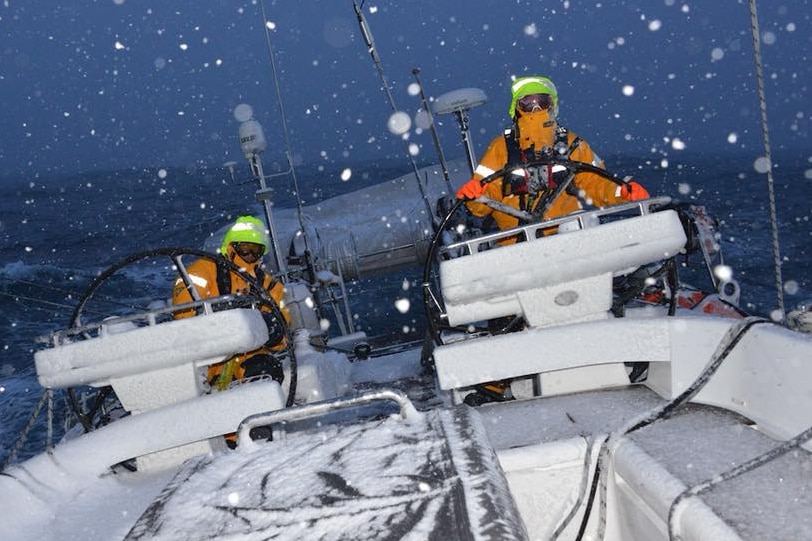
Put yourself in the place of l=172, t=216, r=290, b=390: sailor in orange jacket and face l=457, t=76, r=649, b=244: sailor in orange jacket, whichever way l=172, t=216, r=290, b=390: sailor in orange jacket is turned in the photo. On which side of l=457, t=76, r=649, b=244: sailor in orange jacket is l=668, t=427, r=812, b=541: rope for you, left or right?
right

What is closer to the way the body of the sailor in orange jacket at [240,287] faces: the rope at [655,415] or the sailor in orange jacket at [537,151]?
the rope

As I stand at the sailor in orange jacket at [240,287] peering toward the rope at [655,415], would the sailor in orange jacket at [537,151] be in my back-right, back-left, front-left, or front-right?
front-left

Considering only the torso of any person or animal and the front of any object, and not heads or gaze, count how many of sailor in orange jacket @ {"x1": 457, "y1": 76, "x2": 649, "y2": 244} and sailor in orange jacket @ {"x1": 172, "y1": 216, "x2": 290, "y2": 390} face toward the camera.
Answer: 2

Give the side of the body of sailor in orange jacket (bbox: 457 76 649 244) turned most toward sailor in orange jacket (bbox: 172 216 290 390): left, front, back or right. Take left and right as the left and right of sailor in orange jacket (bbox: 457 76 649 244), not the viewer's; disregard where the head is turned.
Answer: right

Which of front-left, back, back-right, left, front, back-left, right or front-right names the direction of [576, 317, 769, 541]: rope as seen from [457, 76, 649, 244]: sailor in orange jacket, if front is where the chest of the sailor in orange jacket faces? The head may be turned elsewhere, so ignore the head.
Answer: front

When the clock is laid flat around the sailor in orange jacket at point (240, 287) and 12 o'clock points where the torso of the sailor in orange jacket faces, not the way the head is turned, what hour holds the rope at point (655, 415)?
The rope is roughly at 11 o'clock from the sailor in orange jacket.

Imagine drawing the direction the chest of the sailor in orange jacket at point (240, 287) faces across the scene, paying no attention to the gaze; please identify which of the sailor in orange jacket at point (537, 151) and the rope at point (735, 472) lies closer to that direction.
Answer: the rope

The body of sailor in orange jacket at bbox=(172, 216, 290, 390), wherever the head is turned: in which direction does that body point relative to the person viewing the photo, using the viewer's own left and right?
facing the viewer

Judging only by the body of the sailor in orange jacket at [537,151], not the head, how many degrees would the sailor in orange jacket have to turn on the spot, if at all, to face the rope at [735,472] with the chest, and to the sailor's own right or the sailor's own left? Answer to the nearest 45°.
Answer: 0° — they already face it

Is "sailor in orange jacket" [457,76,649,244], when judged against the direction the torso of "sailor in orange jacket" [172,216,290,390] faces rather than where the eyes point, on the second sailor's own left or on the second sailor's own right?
on the second sailor's own left

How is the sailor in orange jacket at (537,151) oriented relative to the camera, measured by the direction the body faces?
toward the camera

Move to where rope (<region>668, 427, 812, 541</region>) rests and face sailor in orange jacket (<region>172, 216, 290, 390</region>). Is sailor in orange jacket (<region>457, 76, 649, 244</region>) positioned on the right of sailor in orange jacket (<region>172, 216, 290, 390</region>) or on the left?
right
